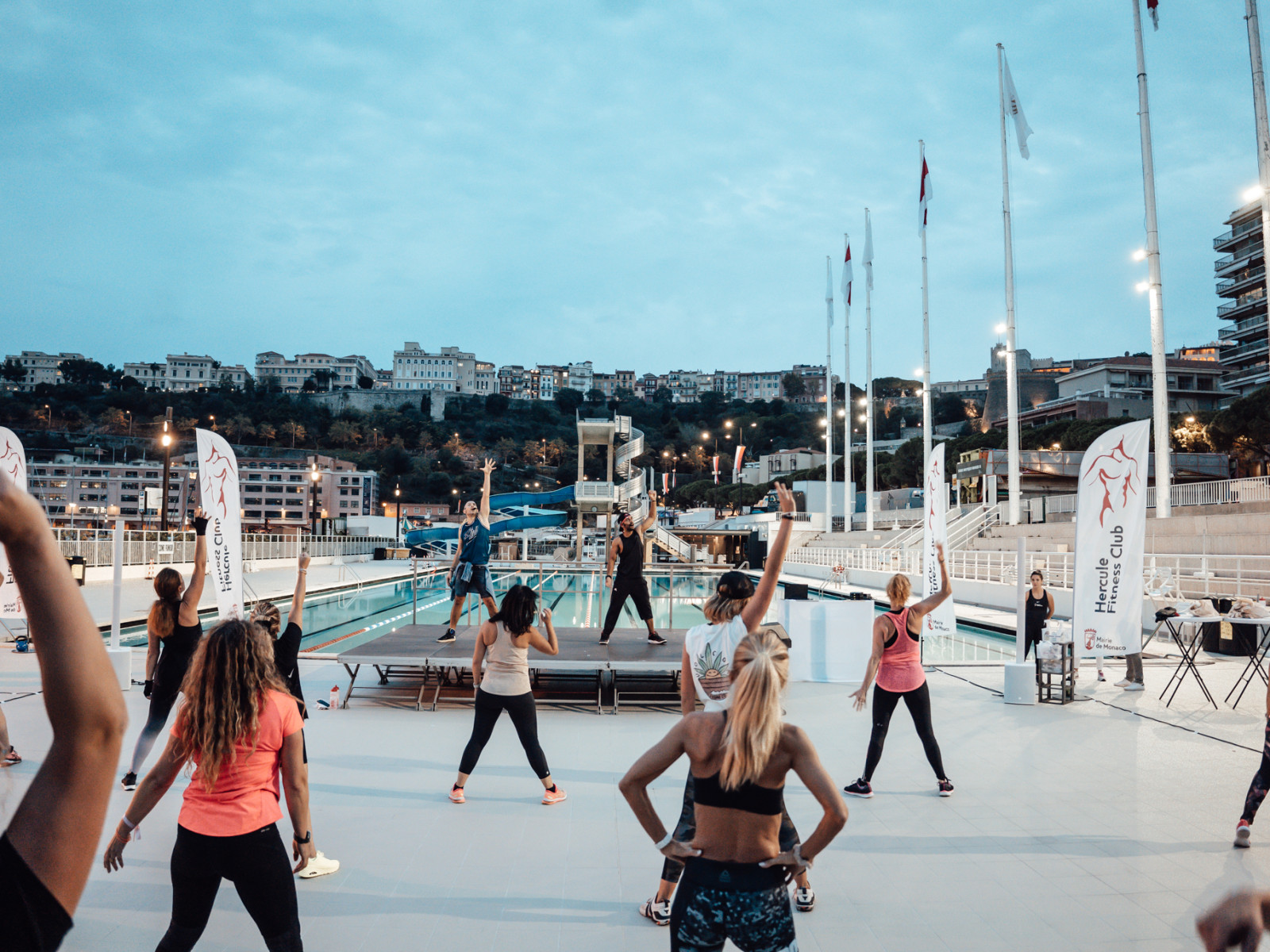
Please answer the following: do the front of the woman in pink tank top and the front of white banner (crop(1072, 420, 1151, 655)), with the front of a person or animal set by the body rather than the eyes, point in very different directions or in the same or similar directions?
very different directions

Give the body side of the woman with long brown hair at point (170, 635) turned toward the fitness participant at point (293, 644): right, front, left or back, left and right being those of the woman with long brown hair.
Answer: right

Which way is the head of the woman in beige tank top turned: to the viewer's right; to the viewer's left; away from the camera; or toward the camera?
away from the camera

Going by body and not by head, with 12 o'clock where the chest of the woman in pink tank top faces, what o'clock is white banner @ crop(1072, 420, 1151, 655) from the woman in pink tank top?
The white banner is roughly at 1 o'clock from the woman in pink tank top.

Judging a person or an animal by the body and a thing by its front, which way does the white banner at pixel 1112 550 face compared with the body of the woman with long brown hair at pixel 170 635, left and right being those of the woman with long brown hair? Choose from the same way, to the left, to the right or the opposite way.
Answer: the opposite way

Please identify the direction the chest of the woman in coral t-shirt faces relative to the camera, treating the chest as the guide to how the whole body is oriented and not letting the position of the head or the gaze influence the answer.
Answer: away from the camera

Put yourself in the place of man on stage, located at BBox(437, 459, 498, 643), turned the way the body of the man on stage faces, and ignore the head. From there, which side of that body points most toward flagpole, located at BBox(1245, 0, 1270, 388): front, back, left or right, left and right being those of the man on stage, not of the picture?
left

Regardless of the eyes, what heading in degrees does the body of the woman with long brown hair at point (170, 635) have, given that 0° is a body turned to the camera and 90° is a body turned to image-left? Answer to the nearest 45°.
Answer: approximately 225°

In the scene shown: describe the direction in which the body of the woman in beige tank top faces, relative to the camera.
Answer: away from the camera

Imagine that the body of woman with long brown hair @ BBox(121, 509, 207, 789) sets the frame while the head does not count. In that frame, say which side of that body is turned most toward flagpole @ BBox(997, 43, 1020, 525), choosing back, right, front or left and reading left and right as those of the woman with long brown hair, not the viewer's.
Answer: front

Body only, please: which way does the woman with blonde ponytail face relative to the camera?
away from the camera
